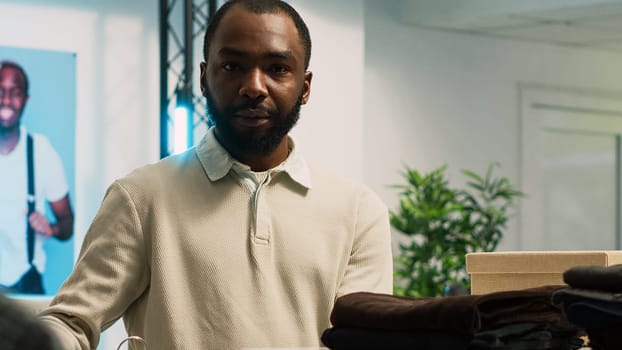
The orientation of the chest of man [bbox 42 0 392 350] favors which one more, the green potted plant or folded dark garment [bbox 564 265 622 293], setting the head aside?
the folded dark garment

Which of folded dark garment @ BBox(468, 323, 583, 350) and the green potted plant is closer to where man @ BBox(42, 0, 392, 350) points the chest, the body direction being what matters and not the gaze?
the folded dark garment

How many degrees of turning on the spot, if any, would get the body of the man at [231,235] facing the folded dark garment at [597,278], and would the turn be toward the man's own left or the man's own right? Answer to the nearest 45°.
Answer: approximately 45° to the man's own left

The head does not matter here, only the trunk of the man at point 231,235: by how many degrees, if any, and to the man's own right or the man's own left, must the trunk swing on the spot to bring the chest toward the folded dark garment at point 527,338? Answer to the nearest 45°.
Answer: approximately 45° to the man's own left

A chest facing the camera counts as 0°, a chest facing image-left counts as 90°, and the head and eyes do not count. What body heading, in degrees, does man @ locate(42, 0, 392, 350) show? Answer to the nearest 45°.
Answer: approximately 0°
